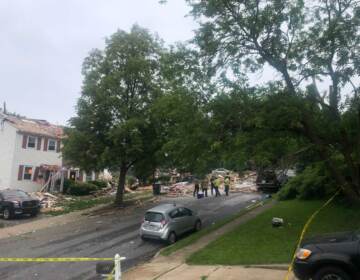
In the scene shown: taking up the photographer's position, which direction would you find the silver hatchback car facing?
facing away from the viewer and to the right of the viewer

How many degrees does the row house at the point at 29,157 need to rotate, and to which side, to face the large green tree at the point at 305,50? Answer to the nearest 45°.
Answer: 0° — it already faces it

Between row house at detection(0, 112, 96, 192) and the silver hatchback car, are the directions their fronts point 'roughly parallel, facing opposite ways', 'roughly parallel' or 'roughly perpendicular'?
roughly perpendicular
